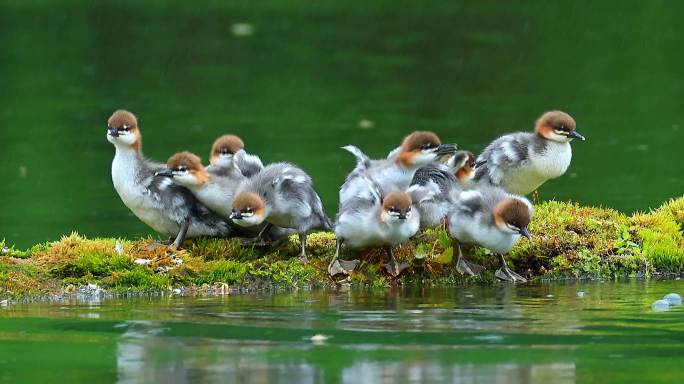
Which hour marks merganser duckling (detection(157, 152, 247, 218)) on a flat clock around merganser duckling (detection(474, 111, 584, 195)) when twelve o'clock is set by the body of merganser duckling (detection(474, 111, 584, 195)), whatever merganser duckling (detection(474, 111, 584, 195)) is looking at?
merganser duckling (detection(157, 152, 247, 218)) is roughly at 5 o'clock from merganser duckling (detection(474, 111, 584, 195)).

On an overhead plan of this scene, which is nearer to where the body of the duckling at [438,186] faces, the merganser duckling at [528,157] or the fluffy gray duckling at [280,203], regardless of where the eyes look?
the merganser duckling

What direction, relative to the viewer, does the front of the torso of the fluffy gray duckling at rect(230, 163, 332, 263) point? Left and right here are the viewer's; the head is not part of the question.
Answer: facing to the left of the viewer

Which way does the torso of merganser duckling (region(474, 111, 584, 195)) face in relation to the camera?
to the viewer's right

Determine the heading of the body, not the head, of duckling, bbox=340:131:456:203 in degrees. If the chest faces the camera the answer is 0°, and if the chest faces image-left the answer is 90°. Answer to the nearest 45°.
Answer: approximately 270°

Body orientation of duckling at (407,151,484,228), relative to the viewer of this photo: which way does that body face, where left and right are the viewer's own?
facing away from the viewer and to the right of the viewer

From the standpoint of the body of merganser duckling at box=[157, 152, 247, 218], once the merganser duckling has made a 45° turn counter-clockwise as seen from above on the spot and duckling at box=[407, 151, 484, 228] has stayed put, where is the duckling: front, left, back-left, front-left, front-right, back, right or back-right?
back-left

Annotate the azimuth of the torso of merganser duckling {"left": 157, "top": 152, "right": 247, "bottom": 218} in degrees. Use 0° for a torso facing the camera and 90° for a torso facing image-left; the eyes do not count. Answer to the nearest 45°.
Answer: approximately 90°

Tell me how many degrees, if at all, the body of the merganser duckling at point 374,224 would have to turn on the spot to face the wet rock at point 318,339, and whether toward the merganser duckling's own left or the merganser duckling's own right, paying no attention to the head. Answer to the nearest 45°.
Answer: approximately 45° to the merganser duckling's own right

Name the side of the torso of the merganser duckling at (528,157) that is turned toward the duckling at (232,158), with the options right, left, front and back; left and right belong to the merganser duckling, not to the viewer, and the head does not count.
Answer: back

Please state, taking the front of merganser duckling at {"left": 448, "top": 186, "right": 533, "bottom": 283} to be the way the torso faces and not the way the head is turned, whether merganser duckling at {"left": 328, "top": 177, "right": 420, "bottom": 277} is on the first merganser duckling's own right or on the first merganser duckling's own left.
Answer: on the first merganser duckling's own right

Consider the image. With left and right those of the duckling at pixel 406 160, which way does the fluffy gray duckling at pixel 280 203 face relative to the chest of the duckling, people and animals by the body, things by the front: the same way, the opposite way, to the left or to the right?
the opposite way

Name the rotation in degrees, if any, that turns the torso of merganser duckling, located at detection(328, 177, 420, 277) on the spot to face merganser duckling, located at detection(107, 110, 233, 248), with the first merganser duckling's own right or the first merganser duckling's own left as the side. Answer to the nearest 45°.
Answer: approximately 135° to the first merganser duckling's own right
